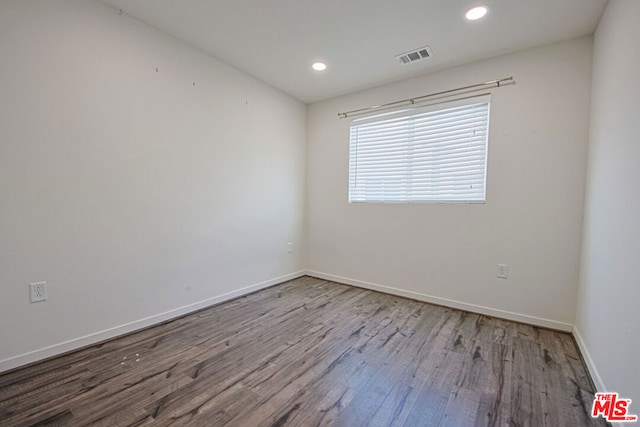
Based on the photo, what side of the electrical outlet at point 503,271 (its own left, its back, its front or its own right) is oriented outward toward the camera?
front

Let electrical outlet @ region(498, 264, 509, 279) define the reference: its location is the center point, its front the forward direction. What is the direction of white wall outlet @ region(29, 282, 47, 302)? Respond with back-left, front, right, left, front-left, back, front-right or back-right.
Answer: front-right
